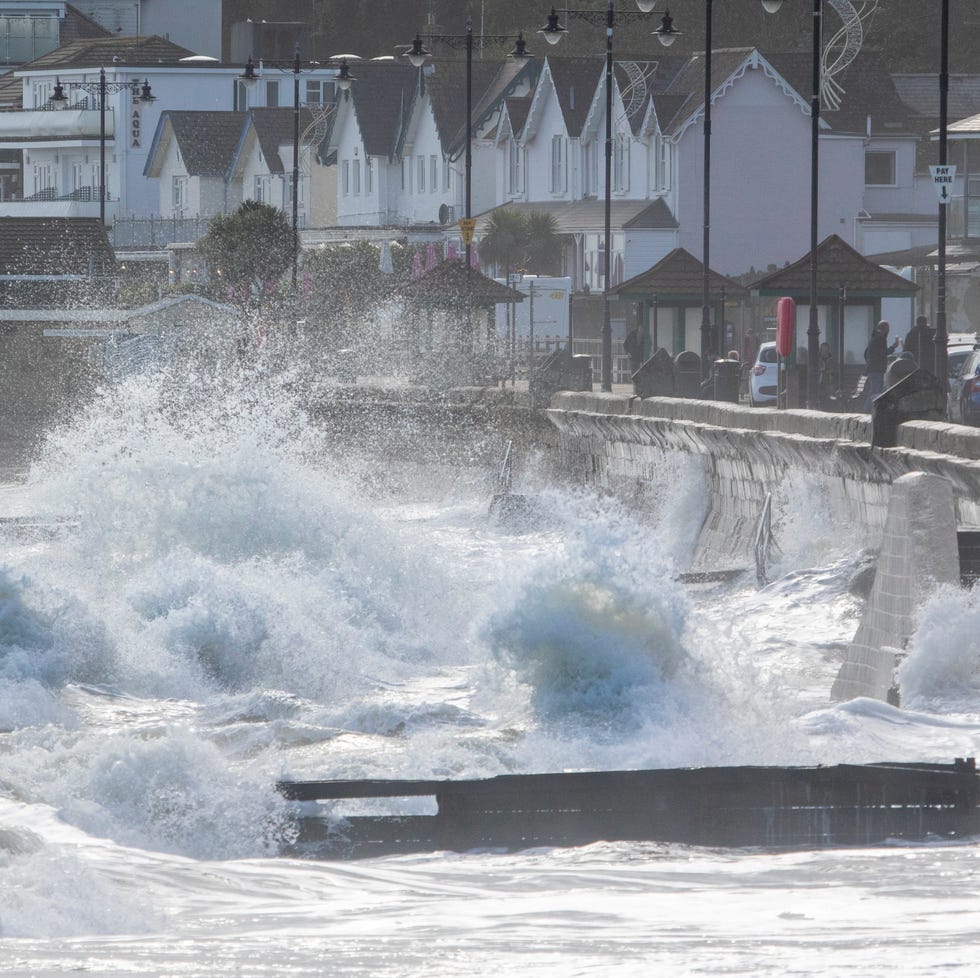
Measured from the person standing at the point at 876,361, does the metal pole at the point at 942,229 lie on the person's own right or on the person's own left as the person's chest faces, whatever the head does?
on the person's own right
